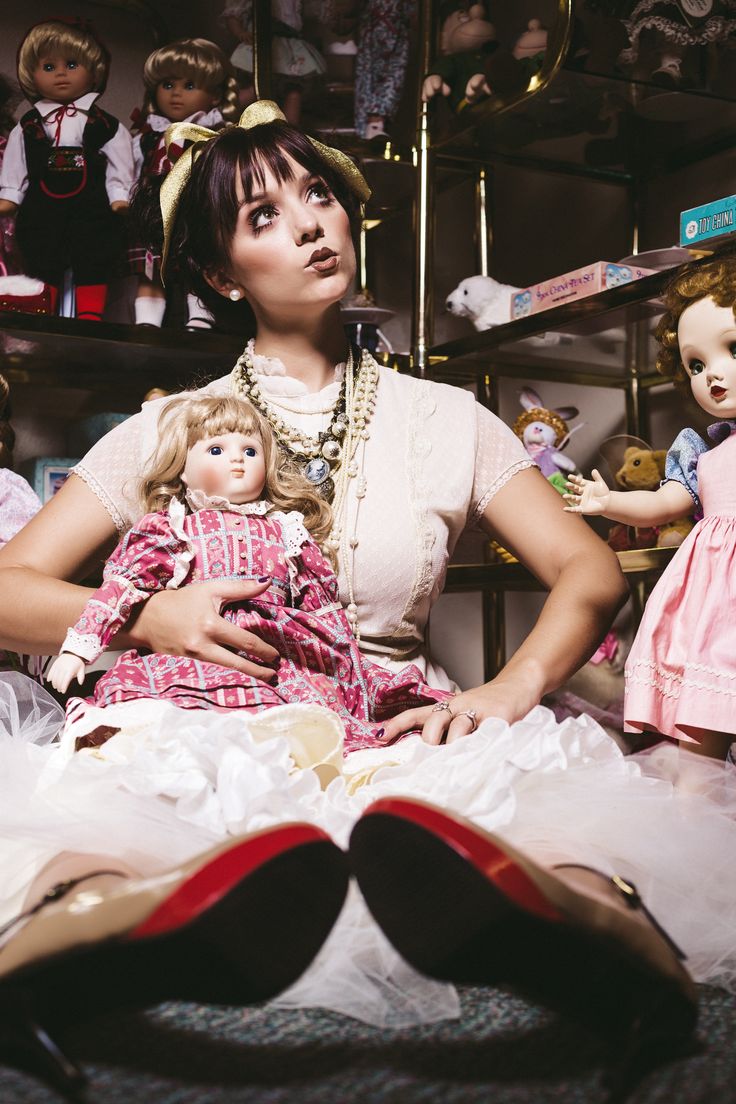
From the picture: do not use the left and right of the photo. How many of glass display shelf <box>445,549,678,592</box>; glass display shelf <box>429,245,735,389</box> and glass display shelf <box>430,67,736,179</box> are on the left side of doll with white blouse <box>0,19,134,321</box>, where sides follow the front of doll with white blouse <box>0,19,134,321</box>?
3

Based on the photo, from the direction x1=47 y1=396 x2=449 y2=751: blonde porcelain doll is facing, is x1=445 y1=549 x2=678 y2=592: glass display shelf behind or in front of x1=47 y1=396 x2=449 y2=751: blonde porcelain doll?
behind

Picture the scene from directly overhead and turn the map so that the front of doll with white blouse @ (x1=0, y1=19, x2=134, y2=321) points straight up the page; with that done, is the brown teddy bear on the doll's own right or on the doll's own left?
on the doll's own left

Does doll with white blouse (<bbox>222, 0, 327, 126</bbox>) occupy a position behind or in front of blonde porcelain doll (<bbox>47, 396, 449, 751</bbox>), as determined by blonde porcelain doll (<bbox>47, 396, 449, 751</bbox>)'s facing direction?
behind

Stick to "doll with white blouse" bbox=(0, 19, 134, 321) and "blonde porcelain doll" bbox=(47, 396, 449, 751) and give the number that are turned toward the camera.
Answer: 2

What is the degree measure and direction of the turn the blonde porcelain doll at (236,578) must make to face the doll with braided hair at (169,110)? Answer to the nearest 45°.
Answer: approximately 180°

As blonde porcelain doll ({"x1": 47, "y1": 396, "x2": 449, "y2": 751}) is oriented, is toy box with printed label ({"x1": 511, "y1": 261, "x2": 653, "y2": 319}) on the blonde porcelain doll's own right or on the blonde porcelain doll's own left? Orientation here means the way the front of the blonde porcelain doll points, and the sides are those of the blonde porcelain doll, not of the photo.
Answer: on the blonde porcelain doll's own left

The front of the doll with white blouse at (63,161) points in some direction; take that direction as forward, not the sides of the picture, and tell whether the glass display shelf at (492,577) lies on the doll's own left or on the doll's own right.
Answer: on the doll's own left

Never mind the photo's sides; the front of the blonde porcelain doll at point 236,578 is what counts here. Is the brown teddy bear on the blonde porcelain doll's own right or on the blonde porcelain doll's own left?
on the blonde porcelain doll's own left

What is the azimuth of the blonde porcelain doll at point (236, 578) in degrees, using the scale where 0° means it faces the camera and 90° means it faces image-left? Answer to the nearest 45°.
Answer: approximately 0°
